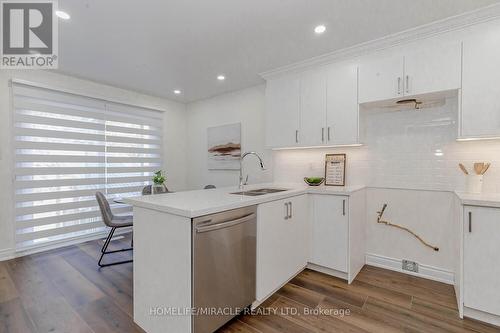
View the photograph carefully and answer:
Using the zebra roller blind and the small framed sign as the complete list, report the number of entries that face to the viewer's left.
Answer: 0

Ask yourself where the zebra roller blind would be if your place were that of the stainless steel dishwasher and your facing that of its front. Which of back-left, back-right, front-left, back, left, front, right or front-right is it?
back

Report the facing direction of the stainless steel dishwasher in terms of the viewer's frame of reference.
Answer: facing the viewer and to the right of the viewer

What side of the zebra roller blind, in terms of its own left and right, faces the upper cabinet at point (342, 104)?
front

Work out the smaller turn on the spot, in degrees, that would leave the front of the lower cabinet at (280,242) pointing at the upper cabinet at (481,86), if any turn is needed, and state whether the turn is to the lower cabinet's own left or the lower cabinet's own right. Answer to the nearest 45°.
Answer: approximately 45° to the lower cabinet's own left

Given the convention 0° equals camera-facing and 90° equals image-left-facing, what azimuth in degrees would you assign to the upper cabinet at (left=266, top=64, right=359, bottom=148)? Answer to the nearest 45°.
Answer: approximately 45°

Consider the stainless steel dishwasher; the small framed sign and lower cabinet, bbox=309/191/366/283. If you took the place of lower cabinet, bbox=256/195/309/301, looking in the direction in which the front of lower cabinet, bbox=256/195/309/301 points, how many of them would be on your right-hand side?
1

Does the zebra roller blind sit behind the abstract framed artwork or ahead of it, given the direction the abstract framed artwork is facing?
ahead
